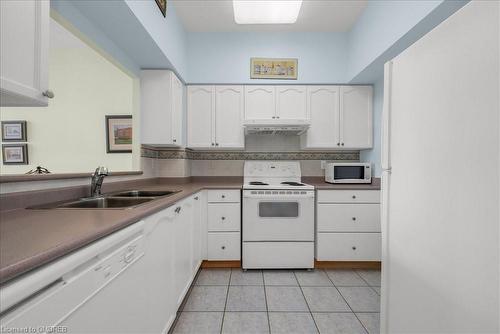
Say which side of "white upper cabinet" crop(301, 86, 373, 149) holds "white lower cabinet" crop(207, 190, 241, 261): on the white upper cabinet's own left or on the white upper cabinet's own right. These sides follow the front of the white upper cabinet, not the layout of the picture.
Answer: on the white upper cabinet's own right

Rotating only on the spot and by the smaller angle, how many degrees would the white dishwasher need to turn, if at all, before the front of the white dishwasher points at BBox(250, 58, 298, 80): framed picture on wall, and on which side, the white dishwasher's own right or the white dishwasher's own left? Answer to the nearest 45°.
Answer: approximately 90° to the white dishwasher's own left

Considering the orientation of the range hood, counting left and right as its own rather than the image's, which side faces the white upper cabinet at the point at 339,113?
left

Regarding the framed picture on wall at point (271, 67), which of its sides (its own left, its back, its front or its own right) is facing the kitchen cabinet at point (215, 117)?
right

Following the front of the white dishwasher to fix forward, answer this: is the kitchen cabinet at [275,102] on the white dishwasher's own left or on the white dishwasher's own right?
on the white dishwasher's own left
